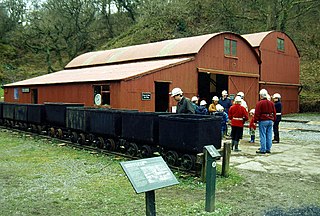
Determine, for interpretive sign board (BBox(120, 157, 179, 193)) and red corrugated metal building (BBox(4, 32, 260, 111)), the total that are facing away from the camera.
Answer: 0

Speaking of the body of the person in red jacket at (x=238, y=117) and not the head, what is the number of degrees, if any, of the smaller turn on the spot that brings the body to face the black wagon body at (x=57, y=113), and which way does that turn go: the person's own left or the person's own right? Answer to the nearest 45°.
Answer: approximately 90° to the person's own left

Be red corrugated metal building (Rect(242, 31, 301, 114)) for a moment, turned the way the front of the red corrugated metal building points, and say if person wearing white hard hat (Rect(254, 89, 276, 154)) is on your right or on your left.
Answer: on your right

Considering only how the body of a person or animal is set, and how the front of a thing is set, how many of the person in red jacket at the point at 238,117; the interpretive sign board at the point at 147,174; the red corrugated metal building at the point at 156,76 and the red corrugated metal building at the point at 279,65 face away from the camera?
1

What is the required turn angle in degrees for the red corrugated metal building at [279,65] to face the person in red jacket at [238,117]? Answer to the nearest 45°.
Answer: approximately 45° to its right

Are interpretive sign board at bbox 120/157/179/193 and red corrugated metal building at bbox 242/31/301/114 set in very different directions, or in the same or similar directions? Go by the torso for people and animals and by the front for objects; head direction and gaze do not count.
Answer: same or similar directions

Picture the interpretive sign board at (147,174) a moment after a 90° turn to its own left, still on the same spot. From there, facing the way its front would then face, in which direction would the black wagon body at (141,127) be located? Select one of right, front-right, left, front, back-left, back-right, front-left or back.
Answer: front-left

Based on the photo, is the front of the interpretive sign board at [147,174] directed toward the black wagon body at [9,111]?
no

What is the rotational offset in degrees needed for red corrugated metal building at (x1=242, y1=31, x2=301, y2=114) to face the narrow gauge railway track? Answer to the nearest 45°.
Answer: approximately 45° to its right

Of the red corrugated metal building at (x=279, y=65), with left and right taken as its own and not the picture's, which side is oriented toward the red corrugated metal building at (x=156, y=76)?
right

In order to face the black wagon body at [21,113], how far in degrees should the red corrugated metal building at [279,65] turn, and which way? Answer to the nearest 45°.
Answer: approximately 90° to its right

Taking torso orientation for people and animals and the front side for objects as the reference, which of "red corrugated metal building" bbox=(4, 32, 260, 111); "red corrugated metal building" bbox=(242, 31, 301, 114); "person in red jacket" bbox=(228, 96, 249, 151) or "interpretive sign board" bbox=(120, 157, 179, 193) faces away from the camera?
the person in red jacket

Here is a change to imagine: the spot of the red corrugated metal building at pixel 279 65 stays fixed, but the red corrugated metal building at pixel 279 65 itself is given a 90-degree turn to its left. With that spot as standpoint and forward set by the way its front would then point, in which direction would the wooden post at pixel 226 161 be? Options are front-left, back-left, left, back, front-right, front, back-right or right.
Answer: back-right

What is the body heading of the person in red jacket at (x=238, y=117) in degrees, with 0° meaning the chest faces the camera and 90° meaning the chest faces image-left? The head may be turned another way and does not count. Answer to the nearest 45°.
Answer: approximately 180°

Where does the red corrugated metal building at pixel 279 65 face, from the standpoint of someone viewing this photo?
facing the viewer and to the right of the viewer

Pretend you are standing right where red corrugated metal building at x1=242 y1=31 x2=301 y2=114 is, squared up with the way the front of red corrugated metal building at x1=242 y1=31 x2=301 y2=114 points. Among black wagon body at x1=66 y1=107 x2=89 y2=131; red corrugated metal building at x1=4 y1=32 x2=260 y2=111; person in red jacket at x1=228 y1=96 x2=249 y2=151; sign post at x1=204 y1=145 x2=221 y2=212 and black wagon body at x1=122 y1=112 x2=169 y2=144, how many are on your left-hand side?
0

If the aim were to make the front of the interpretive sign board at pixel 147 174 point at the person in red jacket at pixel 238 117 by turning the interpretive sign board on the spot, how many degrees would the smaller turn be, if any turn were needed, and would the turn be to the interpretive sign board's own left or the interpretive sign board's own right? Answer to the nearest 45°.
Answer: approximately 90° to the interpretive sign board's own left
